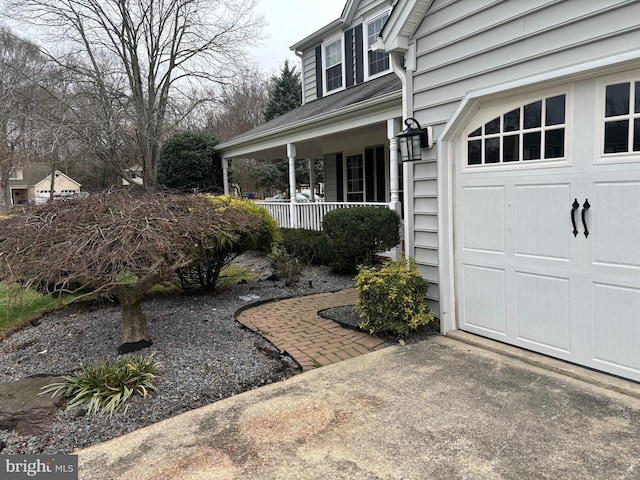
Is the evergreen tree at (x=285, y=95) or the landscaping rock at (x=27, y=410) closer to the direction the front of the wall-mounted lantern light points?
the landscaping rock

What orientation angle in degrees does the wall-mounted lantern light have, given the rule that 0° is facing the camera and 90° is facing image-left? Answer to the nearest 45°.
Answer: approximately 45°

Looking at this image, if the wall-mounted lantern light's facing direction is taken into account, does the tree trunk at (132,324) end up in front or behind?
in front

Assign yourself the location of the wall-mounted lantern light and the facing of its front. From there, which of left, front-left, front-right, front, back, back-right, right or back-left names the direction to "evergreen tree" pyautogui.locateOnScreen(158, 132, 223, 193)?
right

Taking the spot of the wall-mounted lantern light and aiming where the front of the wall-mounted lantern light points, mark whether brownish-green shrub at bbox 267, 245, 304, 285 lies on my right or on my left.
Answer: on my right

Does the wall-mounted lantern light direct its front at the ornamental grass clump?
yes

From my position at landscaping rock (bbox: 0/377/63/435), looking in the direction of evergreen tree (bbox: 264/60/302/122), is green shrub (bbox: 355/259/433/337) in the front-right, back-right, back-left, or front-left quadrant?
front-right

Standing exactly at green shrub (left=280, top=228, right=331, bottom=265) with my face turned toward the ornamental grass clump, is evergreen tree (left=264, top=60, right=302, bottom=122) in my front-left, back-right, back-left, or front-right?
back-right

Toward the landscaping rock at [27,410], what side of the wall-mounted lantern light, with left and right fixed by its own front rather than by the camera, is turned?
front

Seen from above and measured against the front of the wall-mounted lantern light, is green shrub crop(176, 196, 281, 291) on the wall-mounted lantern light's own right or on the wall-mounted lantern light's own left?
on the wall-mounted lantern light's own right

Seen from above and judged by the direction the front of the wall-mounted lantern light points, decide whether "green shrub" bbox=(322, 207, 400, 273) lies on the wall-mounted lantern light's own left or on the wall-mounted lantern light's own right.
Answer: on the wall-mounted lantern light's own right
